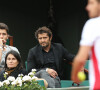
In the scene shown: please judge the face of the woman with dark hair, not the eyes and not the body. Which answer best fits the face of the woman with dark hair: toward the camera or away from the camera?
toward the camera

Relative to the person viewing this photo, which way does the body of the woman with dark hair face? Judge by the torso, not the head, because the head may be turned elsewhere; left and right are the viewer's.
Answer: facing the viewer and to the left of the viewer

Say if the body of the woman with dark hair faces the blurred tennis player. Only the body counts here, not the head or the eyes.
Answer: no
